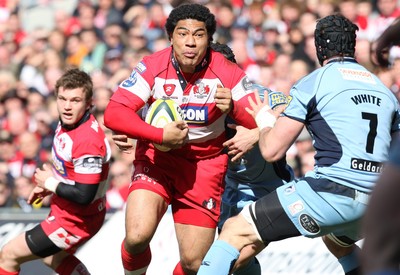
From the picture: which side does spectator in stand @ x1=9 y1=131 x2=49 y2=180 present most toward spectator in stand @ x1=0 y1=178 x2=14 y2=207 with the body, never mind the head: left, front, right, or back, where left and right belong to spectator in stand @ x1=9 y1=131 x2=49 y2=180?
front

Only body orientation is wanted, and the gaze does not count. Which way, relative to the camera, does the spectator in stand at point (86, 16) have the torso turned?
toward the camera

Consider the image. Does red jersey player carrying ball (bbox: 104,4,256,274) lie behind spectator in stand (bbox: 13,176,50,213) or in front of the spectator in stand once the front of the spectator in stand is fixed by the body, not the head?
in front

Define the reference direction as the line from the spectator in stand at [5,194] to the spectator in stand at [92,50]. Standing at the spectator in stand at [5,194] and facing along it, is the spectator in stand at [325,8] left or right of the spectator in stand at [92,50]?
right

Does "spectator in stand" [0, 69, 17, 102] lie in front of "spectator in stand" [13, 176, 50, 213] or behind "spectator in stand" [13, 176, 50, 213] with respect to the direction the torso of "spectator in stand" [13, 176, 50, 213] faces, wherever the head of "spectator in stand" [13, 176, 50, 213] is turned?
behind

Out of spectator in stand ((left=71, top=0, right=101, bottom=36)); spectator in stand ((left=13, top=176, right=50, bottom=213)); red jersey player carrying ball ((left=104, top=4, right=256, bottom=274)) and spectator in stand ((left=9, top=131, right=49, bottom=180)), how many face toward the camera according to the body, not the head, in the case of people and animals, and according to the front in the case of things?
4

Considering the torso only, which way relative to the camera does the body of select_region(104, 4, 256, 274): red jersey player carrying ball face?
toward the camera

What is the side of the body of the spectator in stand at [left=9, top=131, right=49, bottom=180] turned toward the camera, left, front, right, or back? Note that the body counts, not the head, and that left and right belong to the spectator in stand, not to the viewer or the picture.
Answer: front

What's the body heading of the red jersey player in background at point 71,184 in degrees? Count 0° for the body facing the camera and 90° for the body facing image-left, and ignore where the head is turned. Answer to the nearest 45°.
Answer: approximately 45°

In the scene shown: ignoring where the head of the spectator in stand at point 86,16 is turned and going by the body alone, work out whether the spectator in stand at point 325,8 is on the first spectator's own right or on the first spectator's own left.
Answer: on the first spectator's own left
